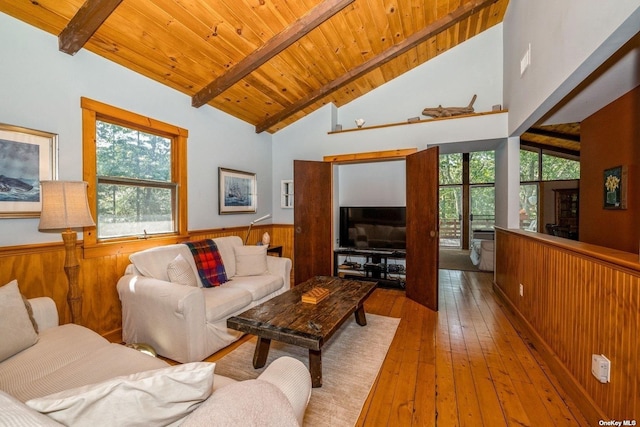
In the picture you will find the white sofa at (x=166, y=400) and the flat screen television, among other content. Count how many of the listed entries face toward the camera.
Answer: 1

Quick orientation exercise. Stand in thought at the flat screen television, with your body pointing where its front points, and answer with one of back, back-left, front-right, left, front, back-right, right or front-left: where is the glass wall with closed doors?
back-left

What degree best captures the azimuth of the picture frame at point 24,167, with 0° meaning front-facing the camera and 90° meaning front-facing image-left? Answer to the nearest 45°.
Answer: approximately 315°

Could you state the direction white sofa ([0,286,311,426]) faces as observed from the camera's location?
facing away from the viewer and to the right of the viewer

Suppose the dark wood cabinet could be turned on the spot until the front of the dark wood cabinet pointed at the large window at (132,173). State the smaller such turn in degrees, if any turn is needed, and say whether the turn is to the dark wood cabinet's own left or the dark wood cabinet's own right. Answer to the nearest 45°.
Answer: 0° — it already faces it

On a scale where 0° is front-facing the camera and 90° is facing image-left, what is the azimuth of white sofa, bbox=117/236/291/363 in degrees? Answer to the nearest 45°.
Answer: approximately 315°

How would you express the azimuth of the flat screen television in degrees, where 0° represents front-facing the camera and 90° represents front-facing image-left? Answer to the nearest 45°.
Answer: approximately 0°

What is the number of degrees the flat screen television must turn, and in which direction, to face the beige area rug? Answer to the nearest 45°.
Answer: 0° — it already faces it
